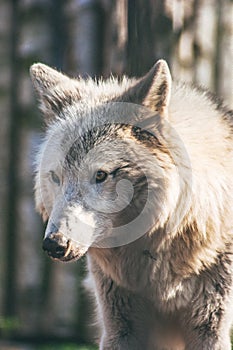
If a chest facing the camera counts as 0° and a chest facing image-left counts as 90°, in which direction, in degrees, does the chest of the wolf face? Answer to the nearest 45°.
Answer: approximately 45°
